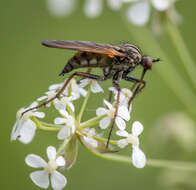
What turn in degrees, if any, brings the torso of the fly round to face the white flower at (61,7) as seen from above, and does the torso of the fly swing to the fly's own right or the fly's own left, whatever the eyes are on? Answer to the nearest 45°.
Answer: approximately 90° to the fly's own left

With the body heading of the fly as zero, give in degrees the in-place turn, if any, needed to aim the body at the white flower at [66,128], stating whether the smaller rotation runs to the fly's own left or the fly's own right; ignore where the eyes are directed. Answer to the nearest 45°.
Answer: approximately 135° to the fly's own right

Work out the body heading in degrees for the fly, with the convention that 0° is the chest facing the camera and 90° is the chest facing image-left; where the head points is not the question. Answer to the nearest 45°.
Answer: approximately 270°
